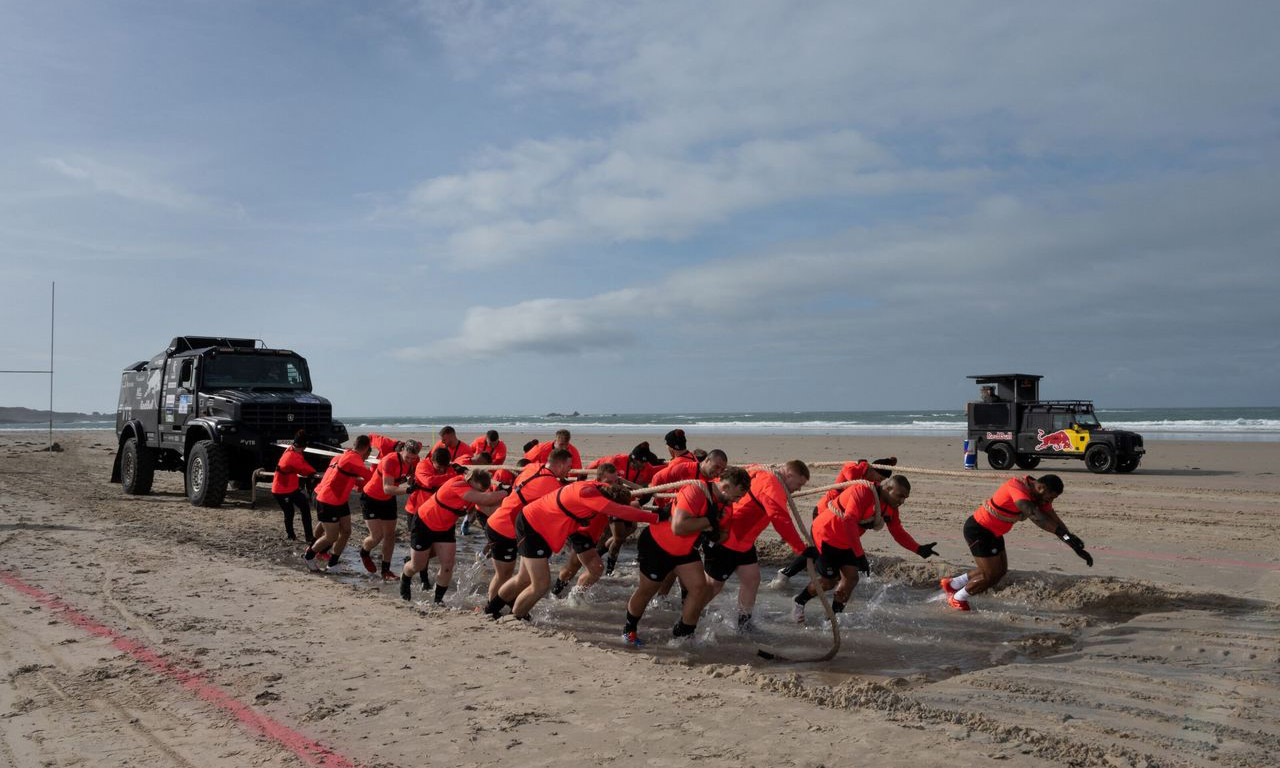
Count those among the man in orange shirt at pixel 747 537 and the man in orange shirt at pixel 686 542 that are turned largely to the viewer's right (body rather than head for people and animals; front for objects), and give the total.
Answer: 2

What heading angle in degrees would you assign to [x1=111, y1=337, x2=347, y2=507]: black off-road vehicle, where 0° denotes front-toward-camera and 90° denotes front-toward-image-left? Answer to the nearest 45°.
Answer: approximately 315°

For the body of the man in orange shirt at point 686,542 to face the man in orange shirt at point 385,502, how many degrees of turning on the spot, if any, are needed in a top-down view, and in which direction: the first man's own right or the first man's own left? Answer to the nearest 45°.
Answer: approximately 135° to the first man's own left

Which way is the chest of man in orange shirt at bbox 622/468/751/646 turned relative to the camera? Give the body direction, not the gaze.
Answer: to the viewer's right

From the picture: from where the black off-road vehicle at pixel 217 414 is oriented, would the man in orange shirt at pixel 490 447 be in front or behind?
in front

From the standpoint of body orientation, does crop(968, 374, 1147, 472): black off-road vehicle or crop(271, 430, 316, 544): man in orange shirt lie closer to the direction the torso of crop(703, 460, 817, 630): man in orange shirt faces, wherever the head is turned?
the black off-road vehicle

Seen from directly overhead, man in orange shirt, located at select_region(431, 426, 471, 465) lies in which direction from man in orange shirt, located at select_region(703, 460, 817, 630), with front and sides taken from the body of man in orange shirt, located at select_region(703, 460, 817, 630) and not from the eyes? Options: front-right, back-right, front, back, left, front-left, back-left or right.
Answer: back-left

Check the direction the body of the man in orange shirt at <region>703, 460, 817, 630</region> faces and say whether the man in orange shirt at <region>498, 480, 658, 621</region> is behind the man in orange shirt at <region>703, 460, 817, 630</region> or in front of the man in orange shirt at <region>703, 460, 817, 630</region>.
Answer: behind

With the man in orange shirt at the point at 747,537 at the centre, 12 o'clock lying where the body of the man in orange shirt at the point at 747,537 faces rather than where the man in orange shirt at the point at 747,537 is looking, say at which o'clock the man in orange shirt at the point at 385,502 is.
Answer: the man in orange shirt at the point at 385,502 is roughly at 7 o'clock from the man in orange shirt at the point at 747,537.

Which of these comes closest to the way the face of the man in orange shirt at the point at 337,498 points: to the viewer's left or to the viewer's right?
to the viewer's right

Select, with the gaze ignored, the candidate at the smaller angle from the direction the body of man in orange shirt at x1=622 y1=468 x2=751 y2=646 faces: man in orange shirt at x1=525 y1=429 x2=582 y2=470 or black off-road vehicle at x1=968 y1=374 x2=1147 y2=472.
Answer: the black off-road vehicle

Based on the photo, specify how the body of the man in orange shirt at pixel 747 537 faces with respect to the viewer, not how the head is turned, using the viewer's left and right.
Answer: facing to the right of the viewer
